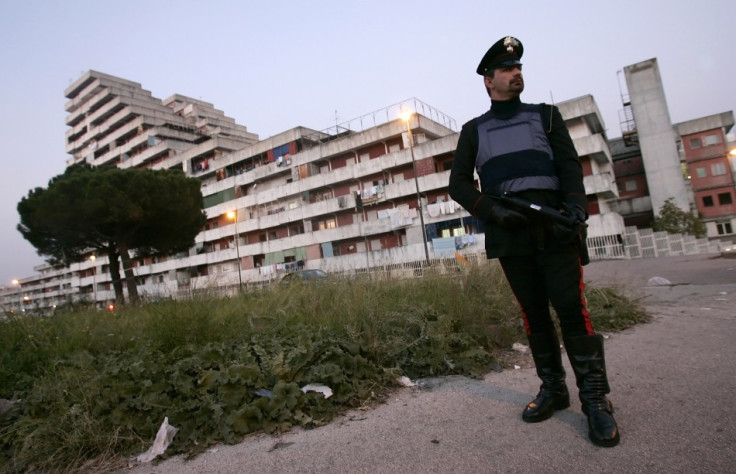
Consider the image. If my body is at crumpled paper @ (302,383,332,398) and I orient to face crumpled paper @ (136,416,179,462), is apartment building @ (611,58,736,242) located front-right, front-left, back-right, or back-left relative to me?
back-right

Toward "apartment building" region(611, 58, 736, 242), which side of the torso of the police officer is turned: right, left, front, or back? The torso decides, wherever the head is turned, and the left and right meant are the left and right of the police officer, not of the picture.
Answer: back

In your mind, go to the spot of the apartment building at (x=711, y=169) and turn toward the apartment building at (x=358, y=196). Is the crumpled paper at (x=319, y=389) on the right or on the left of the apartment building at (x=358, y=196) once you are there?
left

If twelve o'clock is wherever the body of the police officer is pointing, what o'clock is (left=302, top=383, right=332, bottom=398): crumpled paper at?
The crumpled paper is roughly at 3 o'clock from the police officer.

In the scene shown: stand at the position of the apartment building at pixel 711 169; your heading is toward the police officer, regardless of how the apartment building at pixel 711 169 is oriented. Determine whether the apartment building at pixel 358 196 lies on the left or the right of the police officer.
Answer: right

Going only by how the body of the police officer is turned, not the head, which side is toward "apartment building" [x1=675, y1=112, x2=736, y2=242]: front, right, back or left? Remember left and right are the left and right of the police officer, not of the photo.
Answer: back

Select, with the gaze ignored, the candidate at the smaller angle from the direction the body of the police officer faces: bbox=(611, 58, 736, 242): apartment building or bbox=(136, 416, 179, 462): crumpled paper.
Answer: the crumpled paper

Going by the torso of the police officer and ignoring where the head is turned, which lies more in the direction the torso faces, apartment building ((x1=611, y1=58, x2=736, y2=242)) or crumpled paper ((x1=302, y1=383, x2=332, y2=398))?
the crumpled paper

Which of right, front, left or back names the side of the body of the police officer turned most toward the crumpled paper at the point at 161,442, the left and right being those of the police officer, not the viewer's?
right

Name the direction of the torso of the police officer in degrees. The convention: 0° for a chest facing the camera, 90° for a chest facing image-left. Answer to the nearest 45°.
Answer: approximately 0°

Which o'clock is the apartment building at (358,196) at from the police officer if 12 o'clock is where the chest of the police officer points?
The apartment building is roughly at 5 o'clock from the police officer.
